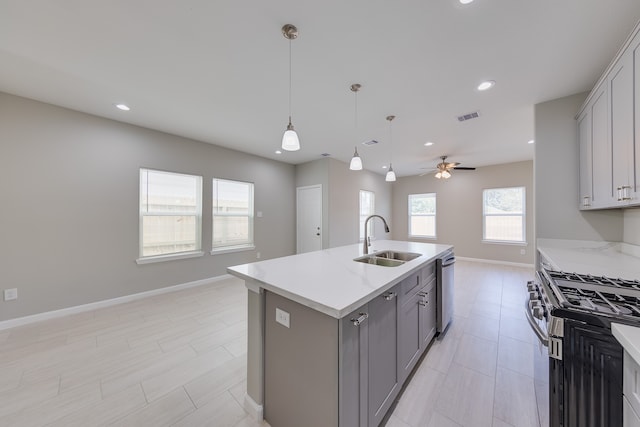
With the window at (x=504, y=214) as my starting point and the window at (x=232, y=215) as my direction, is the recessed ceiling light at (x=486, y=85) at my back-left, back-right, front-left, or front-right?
front-left

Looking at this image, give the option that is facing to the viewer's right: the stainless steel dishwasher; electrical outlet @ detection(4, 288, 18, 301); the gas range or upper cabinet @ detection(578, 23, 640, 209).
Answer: the stainless steel dishwasher

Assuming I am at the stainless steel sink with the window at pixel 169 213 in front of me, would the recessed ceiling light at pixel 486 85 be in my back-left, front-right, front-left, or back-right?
back-right

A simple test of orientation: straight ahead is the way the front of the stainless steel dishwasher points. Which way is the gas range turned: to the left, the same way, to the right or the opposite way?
the opposite way

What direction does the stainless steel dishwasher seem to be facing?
to the viewer's right

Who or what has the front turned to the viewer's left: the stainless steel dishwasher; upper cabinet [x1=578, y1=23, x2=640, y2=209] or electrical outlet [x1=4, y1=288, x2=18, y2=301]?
the upper cabinet

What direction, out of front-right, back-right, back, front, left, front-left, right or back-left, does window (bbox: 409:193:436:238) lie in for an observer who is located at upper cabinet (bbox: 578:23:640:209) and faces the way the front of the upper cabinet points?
front-right

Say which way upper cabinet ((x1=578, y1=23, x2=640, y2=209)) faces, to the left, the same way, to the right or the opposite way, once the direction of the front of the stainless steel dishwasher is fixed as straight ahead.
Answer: the opposite way

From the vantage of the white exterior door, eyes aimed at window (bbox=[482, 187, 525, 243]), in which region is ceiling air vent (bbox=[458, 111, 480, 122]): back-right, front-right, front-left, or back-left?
front-right

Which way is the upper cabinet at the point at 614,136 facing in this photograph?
to the viewer's left

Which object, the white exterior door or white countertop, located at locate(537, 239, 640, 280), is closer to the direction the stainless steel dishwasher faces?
the white countertop

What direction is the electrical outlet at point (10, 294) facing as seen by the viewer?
toward the camera

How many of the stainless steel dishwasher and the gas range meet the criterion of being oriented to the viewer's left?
1

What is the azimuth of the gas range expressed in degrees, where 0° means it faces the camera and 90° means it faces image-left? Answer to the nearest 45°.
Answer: approximately 90°
